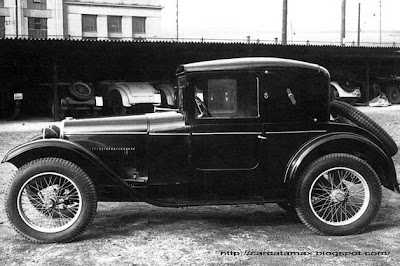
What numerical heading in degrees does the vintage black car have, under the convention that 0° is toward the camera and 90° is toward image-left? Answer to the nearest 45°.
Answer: approximately 90°
